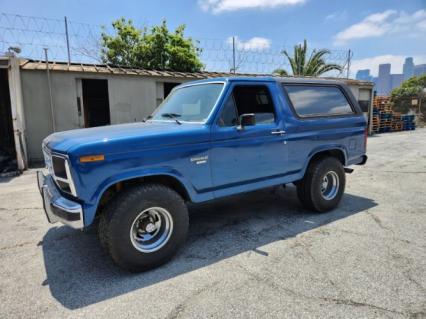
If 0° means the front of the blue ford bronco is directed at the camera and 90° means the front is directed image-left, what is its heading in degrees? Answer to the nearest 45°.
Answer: approximately 45°

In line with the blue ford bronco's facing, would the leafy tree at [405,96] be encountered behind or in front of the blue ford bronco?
behind

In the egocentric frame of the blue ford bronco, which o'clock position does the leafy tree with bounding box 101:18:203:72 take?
The leafy tree is roughly at 4 o'clock from the blue ford bronco.

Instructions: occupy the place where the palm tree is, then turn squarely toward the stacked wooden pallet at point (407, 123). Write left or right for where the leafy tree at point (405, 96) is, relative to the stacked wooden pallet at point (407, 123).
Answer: left

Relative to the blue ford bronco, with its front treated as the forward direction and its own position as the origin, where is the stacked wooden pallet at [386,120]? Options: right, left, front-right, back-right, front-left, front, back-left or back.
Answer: back

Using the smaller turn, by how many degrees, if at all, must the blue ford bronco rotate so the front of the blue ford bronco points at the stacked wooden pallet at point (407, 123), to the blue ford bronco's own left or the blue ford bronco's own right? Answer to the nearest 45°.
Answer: approximately 180°
